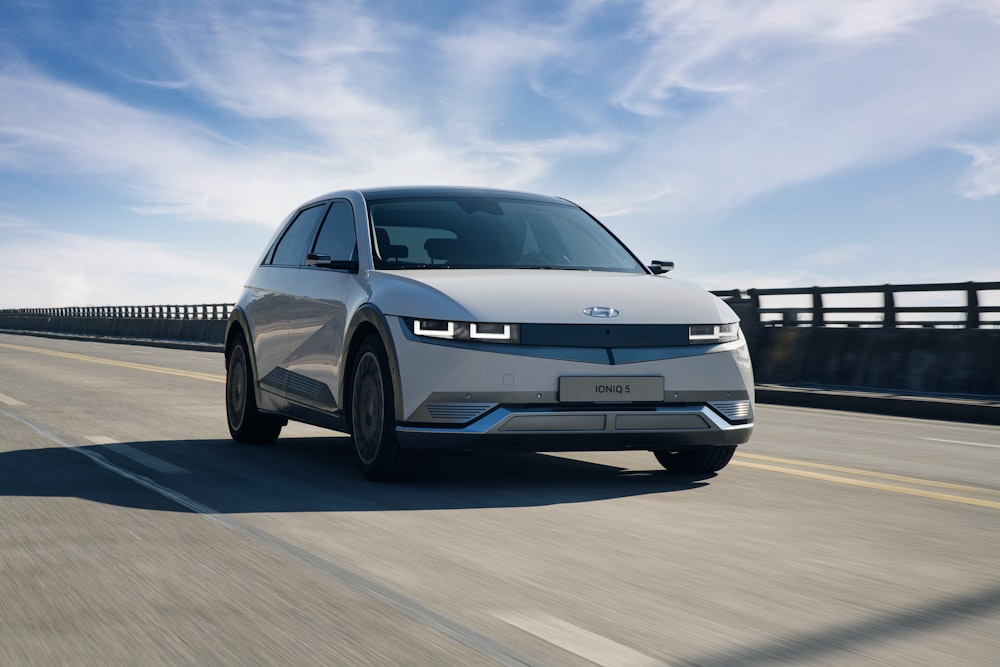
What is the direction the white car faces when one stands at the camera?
facing the viewer and to the right of the viewer
